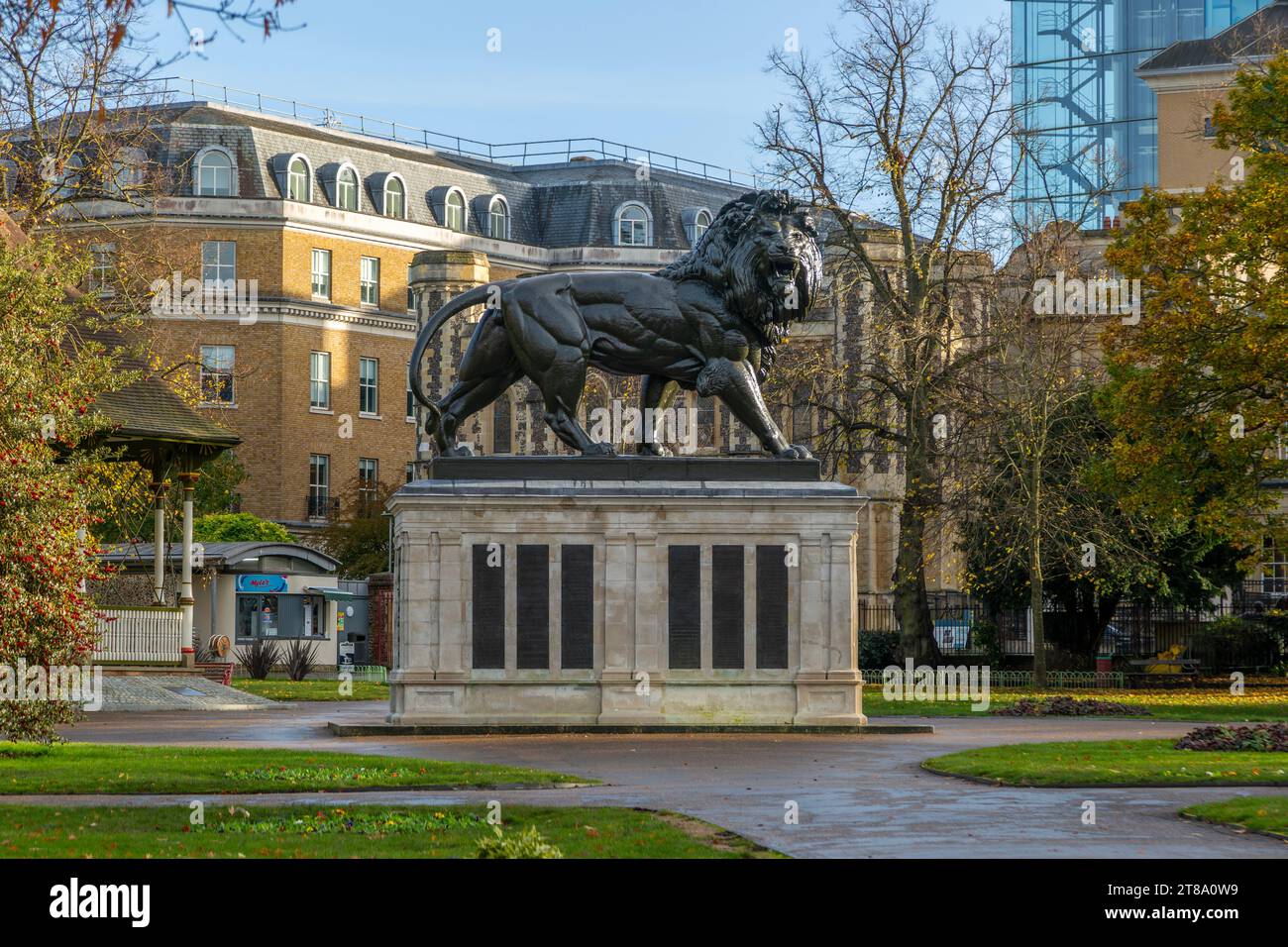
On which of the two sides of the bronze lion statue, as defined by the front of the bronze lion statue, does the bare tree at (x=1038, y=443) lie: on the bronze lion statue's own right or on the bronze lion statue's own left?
on the bronze lion statue's own left

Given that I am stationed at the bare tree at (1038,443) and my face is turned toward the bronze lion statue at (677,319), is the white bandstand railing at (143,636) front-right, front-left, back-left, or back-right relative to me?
front-right

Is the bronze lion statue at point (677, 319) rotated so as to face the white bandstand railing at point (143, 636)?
no

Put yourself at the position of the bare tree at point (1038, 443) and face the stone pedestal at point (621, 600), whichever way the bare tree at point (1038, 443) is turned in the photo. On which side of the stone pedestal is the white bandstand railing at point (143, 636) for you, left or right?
right

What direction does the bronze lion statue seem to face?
to the viewer's right

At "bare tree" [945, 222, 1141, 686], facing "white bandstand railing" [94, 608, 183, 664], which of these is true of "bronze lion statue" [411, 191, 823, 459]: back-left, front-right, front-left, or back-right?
front-left
